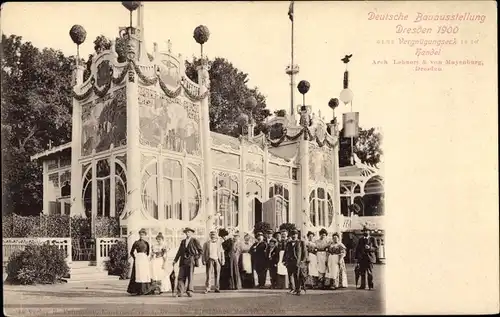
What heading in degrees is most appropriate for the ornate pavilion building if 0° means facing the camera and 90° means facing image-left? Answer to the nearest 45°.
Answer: approximately 315°

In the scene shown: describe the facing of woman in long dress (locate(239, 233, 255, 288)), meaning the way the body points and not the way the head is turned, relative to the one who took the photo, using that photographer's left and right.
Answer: facing the viewer

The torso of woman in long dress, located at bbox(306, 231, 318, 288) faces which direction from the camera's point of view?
toward the camera

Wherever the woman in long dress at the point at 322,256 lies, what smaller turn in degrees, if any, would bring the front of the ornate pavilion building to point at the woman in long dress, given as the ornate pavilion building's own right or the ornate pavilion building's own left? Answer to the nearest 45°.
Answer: approximately 45° to the ornate pavilion building's own left

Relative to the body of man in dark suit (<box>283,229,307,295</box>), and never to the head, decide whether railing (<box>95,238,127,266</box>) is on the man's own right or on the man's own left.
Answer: on the man's own right

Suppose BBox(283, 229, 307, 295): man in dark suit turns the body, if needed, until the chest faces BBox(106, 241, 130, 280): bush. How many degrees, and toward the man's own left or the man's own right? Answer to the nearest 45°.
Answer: approximately 90° to the man's own right

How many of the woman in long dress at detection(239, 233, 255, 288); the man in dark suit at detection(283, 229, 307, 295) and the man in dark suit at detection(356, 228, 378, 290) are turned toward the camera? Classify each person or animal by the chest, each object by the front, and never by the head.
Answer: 3

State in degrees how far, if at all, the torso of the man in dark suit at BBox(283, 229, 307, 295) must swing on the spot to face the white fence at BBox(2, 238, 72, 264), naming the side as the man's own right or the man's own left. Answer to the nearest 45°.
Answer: approximately 90° to the man's own right

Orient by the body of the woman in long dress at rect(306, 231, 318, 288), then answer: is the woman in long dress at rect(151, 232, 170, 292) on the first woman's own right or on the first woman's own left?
on the first woman's own right

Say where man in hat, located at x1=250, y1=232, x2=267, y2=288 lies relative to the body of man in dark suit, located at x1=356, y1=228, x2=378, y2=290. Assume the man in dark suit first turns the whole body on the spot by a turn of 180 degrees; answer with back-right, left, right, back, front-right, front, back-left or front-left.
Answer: left

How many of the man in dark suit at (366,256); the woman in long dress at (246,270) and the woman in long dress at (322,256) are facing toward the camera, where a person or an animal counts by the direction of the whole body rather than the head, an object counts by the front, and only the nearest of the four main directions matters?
3

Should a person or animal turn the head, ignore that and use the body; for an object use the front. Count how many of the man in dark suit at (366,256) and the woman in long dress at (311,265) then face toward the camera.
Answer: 2

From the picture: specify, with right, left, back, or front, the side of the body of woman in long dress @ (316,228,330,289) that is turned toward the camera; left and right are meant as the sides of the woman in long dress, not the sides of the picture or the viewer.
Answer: front
